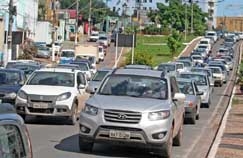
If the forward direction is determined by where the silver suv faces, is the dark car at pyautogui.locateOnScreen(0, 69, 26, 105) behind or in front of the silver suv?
behind

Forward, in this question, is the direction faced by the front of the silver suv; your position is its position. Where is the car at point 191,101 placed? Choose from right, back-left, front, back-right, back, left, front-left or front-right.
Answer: back

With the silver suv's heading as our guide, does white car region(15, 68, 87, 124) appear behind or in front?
behind

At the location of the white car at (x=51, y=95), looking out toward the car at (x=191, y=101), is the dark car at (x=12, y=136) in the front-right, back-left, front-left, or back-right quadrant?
back-right

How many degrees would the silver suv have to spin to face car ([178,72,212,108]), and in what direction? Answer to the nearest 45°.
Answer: approximately 180°

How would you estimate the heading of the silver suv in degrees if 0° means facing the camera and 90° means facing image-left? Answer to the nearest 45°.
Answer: approximately 0°
